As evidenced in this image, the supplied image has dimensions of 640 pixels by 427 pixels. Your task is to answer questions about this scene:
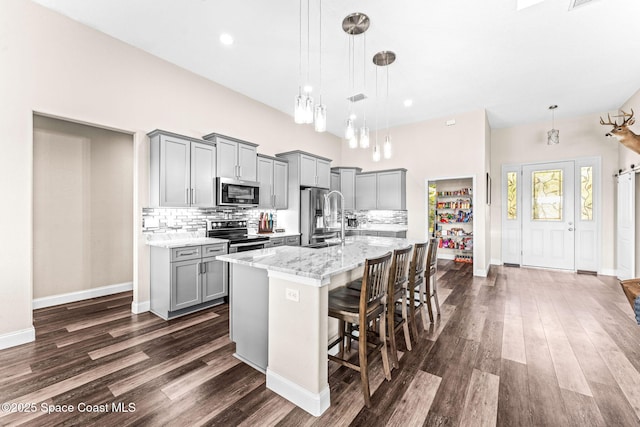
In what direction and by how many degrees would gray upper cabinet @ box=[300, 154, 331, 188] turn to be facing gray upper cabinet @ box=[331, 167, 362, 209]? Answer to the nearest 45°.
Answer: approximately 90° to its left

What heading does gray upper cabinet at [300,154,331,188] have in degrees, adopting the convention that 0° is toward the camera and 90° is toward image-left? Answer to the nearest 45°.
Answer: approximately 315°

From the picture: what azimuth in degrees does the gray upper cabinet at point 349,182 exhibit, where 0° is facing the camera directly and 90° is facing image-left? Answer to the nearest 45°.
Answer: approximately 0°

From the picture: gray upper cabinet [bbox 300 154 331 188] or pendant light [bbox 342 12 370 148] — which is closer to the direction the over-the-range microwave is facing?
the pendant light

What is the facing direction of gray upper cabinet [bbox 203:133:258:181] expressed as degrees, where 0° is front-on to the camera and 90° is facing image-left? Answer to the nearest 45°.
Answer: approximately 315°

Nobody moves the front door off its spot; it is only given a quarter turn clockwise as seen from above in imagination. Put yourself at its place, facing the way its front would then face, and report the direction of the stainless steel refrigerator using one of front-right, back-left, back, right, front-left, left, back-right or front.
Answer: front-left

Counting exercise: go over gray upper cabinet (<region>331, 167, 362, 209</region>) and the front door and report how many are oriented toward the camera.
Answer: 2

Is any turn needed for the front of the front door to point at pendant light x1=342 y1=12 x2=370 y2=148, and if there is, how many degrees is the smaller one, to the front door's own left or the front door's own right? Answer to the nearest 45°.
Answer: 0° — it already faces it

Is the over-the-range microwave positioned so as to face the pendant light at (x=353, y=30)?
yes

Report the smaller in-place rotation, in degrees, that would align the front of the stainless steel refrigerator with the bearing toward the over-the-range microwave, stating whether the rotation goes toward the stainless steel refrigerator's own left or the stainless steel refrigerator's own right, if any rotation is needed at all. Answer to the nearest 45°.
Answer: approximately 90° to the stainless steel refrigerator's own right

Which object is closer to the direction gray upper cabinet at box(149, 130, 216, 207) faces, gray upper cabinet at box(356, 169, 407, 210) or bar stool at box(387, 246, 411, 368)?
the bar stool

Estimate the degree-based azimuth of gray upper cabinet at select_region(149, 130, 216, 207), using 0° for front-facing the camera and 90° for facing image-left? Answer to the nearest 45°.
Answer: approximately 315°

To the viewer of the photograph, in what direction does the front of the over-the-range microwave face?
facing the viewer and to the right of the viewer

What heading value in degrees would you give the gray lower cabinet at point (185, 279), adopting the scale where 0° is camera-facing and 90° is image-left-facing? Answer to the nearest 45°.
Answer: approximately 315°

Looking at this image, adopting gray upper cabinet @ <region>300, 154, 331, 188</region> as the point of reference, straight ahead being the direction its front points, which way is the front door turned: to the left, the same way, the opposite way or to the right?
to the right
